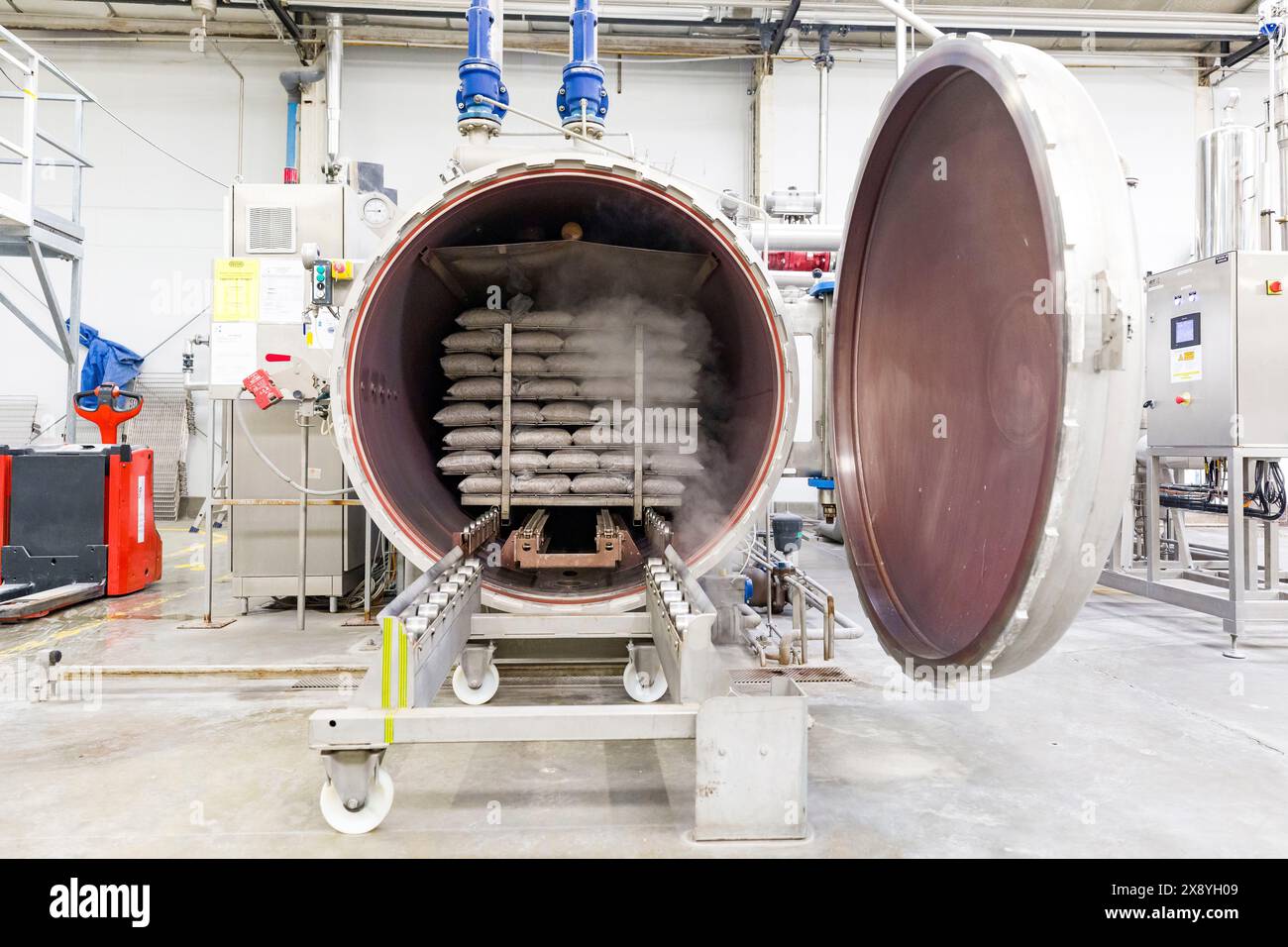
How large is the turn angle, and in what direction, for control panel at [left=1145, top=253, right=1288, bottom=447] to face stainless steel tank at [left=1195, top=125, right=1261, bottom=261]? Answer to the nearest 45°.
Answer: approximately 135° to its right

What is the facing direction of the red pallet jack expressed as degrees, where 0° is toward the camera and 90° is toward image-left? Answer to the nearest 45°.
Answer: approximately 45°

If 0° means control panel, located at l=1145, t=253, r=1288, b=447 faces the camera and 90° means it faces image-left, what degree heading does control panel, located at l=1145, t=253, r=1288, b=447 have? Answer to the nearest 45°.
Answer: approximately 45°

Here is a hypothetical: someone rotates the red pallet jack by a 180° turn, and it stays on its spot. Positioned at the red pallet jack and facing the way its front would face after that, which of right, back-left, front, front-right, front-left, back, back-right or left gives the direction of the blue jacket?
front-left

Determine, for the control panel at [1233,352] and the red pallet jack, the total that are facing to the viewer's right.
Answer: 0
